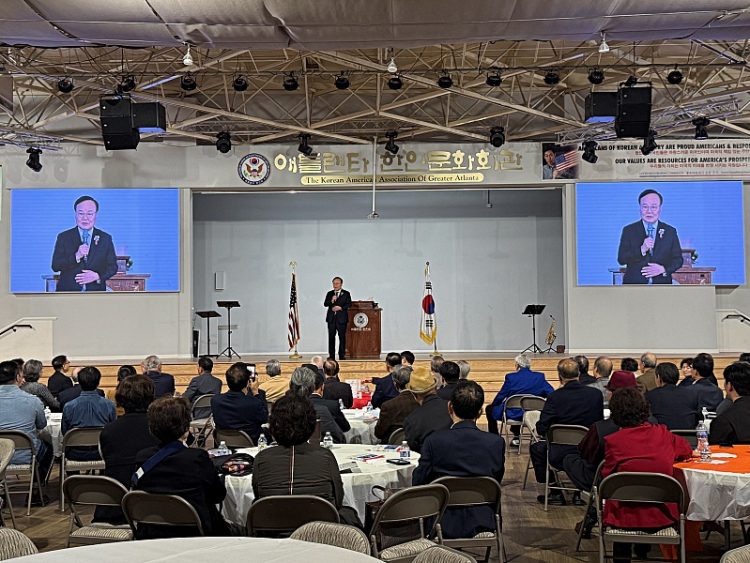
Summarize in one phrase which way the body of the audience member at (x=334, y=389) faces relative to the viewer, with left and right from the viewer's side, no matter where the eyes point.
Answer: facing away from the viewer

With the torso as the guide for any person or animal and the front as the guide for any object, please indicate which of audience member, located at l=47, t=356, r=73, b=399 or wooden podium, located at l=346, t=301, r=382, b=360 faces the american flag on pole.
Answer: the audience member

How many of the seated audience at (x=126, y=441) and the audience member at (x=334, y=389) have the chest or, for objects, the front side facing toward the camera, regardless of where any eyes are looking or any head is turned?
0

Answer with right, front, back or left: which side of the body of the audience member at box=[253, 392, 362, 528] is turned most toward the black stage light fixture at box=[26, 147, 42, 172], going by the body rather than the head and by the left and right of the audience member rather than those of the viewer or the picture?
front

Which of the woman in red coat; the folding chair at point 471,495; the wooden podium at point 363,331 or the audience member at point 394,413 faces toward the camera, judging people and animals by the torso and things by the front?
the wooden podium

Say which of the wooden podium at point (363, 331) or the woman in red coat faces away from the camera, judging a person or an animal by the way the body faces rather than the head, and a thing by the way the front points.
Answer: the woman in red coat

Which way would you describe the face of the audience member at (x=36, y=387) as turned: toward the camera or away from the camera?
away from the camera

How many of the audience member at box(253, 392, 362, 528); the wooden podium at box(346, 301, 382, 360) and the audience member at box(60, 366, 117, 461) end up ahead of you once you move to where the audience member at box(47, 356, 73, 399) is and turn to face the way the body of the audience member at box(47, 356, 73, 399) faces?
1

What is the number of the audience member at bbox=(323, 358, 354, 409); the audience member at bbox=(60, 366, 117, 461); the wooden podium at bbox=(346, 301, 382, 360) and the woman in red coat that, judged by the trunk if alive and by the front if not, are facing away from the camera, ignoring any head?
3

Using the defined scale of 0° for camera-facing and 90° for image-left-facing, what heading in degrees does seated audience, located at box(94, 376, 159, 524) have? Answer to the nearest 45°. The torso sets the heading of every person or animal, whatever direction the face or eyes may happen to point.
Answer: approximately 225°

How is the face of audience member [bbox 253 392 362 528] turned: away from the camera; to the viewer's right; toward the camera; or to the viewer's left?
away from the camera

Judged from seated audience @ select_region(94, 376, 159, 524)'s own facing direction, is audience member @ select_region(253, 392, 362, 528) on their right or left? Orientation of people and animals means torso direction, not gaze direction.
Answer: on their right

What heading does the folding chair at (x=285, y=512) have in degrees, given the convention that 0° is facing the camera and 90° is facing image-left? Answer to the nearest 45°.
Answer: approximately 180°

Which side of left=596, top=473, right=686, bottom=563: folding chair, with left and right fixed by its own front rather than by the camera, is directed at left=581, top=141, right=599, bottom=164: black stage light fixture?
front

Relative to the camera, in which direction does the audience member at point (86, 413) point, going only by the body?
away from the camera

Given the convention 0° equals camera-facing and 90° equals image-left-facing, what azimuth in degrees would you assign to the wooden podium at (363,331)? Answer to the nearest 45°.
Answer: approximately 0°

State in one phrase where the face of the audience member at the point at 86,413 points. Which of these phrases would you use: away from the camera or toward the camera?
away from the camera

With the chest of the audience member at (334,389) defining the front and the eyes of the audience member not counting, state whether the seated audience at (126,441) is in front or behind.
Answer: behind

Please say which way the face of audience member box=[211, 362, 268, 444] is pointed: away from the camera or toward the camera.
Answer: away from the camera

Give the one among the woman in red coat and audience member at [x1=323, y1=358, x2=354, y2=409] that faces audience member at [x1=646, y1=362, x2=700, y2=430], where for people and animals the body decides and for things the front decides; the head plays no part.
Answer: the woman in red coat

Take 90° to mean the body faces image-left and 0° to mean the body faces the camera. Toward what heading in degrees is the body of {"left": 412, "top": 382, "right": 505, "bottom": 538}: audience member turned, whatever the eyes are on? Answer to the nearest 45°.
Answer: approximately 180°
